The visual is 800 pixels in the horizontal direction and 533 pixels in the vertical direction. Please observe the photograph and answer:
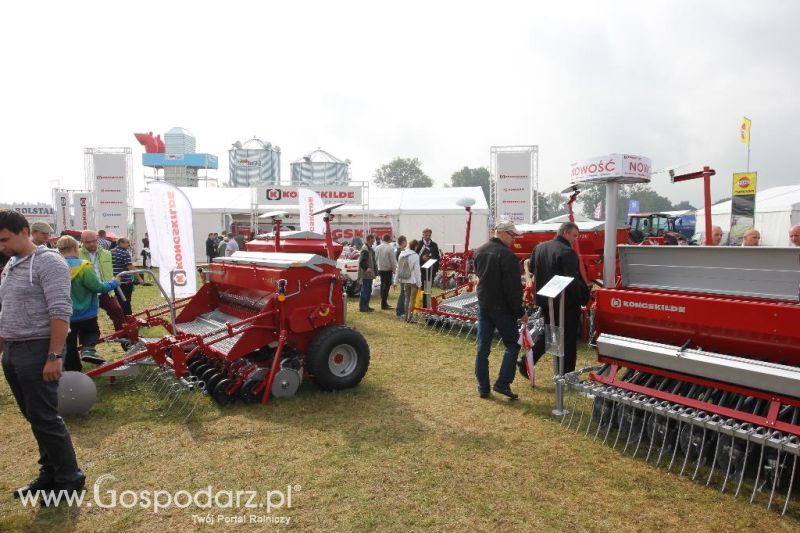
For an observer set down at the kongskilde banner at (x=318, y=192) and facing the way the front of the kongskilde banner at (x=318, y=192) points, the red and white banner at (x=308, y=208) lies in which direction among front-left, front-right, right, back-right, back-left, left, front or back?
front

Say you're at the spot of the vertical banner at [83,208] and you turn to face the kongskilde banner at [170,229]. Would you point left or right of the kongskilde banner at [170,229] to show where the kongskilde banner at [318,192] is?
left

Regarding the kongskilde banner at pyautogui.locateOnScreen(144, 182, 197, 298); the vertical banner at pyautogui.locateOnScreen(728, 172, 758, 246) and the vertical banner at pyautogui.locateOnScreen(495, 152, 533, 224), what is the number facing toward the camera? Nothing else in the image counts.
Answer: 3

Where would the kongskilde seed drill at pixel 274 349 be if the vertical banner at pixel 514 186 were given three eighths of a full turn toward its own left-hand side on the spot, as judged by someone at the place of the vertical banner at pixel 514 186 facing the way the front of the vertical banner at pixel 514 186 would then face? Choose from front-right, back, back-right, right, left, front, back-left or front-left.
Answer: back-right

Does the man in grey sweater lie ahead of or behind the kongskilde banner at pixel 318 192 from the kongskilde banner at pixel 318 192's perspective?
ahead

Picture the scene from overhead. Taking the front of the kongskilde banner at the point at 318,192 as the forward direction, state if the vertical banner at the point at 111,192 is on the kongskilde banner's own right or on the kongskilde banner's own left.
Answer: on the kongskilde banner's own right

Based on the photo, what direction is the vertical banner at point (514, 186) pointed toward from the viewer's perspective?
toward the camera

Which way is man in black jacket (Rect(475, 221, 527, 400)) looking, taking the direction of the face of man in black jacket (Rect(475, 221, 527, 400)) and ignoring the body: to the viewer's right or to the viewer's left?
to the viewer's right

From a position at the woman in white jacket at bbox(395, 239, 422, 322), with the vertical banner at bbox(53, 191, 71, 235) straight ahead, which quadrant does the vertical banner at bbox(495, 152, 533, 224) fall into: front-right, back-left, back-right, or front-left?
front-right

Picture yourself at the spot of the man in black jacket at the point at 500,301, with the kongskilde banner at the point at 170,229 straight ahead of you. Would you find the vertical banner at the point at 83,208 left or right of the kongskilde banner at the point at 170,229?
right

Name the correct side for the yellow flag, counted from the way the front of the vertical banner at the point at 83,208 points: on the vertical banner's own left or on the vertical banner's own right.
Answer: on the vertical banner's own left

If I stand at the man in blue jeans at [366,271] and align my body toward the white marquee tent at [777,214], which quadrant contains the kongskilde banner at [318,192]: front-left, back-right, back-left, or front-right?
front-left

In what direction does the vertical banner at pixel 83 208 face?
toward the camera

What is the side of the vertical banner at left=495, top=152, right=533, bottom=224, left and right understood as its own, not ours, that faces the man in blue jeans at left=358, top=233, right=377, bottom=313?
front

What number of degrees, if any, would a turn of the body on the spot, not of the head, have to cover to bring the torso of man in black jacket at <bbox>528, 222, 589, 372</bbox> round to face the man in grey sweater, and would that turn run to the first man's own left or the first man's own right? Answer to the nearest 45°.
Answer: approximately 180°

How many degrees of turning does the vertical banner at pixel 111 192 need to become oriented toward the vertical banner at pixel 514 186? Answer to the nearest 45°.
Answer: approximately 45° to its left

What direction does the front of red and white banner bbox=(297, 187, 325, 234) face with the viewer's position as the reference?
facing the viewer

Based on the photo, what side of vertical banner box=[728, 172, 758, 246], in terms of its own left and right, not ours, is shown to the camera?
front
